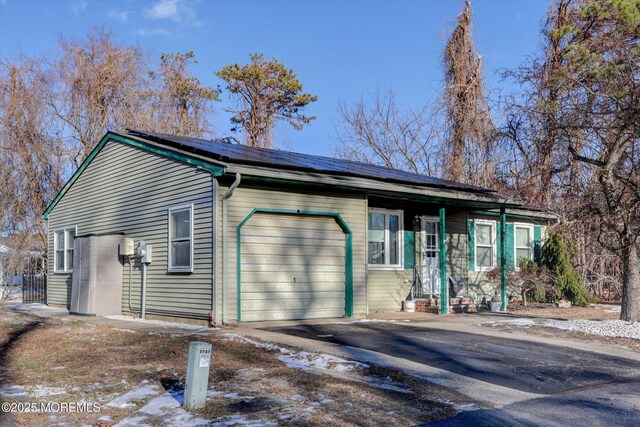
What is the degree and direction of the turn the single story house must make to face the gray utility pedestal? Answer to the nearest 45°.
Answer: approximately 45° to its right

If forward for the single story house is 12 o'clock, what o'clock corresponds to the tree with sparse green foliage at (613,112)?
The tree with sparse green foliage is roughly at 11 o'clock from the single story house.

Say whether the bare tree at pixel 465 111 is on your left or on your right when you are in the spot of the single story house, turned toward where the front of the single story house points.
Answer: on your left

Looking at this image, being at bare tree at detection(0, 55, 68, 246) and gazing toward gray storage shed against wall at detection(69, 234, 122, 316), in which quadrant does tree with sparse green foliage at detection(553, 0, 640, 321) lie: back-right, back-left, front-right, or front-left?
front-left

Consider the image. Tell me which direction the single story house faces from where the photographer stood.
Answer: facing the viewer and to the right of the viewer

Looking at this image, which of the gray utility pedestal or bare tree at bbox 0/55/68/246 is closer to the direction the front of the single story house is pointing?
the gray utility pedestal

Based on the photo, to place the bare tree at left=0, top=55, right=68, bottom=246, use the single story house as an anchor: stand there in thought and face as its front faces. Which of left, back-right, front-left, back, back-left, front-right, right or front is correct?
back
